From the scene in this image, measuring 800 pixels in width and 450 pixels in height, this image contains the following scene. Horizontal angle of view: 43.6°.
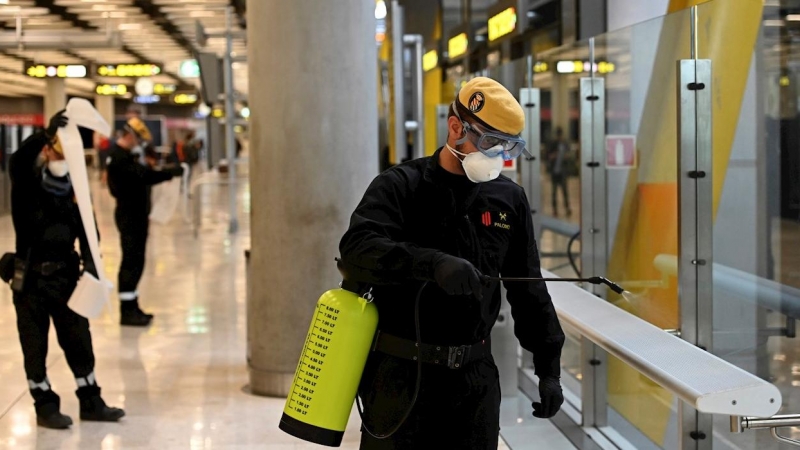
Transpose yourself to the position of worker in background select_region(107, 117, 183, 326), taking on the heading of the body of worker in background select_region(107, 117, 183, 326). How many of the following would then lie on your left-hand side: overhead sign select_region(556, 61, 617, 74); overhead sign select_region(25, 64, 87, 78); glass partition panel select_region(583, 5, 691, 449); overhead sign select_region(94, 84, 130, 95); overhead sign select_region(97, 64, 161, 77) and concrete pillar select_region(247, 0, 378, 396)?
3

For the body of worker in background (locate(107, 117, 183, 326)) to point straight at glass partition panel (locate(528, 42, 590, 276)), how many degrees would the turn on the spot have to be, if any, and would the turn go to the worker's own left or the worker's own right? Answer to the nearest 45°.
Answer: approximately 45° to the worker's own right

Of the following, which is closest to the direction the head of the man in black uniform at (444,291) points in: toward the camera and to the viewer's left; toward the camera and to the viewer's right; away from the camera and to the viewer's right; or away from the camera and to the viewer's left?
toward the camera and to the viewer's right

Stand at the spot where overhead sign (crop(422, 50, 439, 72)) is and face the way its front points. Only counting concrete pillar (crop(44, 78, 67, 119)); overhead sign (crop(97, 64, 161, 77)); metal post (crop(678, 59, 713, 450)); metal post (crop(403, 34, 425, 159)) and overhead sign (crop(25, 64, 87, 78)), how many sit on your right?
3

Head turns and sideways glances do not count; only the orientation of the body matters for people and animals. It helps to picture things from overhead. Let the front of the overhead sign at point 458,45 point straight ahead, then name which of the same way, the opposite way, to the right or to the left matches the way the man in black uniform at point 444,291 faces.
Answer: to the left

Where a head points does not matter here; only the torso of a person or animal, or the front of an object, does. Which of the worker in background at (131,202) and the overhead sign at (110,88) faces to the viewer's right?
the worker in background

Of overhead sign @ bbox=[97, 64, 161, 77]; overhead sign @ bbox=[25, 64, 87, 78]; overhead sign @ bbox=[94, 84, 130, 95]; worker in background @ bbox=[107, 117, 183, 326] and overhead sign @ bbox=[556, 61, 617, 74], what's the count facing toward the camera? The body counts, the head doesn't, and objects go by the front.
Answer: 4

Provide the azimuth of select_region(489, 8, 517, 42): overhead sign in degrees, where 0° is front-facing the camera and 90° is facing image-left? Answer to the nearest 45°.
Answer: approximately 45°

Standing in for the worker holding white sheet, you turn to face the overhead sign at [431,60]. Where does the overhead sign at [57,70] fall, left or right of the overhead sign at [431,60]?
left

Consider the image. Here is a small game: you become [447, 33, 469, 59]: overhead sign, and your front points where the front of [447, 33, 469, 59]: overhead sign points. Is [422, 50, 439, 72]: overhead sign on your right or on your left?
on your right

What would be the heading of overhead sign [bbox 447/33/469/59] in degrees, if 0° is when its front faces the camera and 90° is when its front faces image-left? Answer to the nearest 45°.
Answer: approximately 45°

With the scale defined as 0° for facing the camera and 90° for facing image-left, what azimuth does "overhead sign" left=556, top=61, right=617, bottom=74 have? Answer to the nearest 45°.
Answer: approximately 0°

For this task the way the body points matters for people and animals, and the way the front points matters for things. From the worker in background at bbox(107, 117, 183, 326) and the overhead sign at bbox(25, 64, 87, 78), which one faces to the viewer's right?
the worker in background

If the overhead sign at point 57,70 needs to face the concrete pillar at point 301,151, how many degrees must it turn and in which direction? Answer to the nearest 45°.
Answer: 0° — it already faces it

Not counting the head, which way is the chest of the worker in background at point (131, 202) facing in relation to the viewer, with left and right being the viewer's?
facing to the right of the viewer

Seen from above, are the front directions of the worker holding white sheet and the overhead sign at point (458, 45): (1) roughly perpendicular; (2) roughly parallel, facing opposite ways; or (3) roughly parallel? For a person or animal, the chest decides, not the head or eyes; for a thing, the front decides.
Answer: roughly perpendicular
